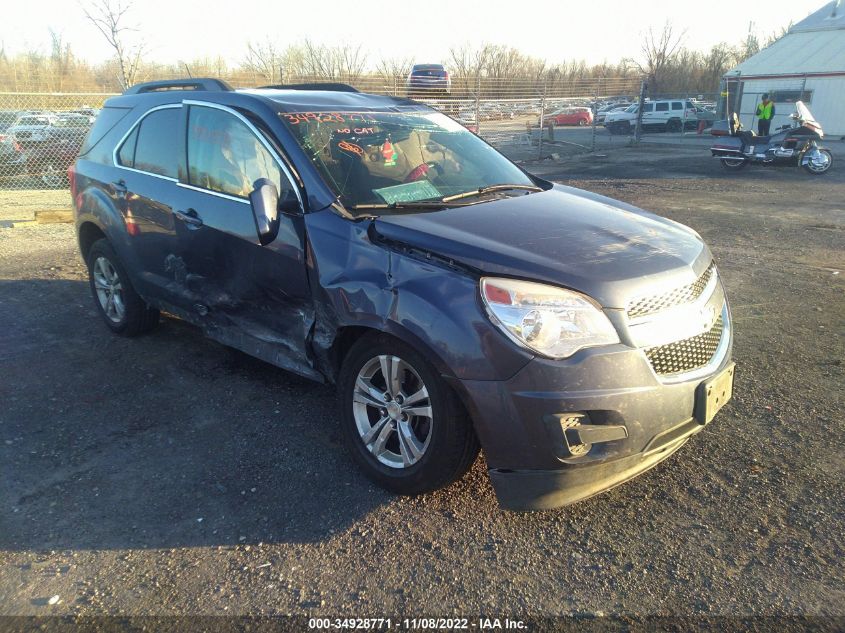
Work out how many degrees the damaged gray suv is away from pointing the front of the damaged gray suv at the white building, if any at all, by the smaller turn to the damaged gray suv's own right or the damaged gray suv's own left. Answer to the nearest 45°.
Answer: approximately 90° to the damaged gray suv's own left

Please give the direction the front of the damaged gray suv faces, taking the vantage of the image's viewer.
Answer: facing the viewer and to the right of the viewer

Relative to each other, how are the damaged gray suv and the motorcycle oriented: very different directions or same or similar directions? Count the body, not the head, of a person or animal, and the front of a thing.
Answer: same or similar directions

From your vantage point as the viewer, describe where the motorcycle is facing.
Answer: facing to the right of the viewer

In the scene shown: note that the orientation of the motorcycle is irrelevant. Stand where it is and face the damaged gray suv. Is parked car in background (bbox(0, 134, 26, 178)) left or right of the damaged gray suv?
right

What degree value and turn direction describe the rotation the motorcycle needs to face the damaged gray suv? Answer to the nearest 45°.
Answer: approximately 90° to its right

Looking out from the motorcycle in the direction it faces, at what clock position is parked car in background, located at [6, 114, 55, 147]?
The parked car in background is roughly at 5 o'clock from the motorcycle.

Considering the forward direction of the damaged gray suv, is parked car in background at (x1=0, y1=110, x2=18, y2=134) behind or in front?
behind

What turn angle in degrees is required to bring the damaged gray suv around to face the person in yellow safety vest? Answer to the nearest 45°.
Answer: approximately 90° to its left

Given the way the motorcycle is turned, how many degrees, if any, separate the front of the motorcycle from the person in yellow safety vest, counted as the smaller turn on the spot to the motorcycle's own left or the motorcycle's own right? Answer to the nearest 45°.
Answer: approximately 90° to the motorcycle's own left

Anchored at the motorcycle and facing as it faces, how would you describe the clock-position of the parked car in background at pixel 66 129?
The parked car in background is roughly at 5 o'clock from the motorcycle.

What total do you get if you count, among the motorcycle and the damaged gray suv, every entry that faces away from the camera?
0

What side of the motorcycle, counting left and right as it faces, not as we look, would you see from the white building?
left
